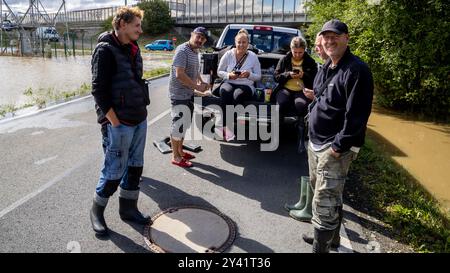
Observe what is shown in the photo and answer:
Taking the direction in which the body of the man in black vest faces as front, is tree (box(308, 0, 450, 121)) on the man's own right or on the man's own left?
on the man's own left

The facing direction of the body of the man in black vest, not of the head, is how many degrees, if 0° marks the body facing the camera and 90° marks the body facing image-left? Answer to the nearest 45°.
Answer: approximately 315°

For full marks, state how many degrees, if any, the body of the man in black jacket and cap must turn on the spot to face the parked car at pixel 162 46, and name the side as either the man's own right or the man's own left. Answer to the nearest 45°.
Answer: approximately 90° to the man's own right

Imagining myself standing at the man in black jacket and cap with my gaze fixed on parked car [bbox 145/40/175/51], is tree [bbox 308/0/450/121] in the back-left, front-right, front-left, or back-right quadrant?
front-right

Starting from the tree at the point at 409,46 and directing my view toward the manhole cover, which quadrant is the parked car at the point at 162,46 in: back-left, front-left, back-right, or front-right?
back-right

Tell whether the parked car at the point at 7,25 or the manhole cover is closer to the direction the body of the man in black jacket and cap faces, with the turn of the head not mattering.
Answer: the manhole cover

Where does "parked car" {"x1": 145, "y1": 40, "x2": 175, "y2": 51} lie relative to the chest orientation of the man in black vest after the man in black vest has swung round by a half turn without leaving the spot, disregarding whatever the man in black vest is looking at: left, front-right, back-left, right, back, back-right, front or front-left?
front-right
